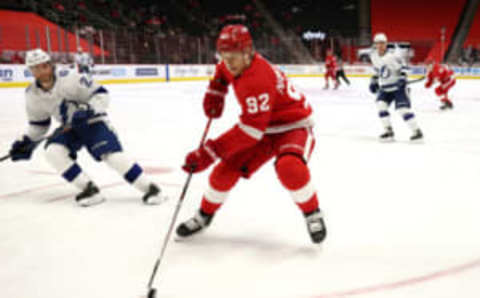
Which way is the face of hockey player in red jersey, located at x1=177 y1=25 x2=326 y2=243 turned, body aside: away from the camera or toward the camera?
toward the camera

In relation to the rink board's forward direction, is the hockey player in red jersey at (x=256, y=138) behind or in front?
in front

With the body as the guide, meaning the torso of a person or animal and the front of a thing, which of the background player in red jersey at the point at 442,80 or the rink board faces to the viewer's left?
the background player in red jersey

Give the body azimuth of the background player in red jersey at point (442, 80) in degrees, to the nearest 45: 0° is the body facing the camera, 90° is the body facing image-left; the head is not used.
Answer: approximately 90°

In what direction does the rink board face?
toward the camera

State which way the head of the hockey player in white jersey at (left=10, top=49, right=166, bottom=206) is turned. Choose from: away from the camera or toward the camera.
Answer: toward the camera

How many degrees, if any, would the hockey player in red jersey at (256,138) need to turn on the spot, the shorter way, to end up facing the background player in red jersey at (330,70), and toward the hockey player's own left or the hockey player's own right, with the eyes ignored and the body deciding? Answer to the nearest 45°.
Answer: approximately 135° to the hockey player's own right

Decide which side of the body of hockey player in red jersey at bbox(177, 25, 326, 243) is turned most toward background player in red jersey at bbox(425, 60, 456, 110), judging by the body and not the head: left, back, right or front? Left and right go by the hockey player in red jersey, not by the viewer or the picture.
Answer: back

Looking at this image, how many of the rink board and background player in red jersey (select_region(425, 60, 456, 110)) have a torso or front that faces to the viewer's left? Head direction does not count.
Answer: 1

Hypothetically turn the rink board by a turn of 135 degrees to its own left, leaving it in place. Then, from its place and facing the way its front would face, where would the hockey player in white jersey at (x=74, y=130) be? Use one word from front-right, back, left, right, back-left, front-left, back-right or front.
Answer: back-right

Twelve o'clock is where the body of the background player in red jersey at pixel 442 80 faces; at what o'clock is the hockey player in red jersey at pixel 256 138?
The hockey player in red jersey is roughly at 9 o'clock from the background player in red jersey.

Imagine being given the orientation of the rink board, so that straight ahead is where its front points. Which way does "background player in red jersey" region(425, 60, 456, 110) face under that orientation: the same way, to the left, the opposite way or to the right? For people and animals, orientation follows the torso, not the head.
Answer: to the right
